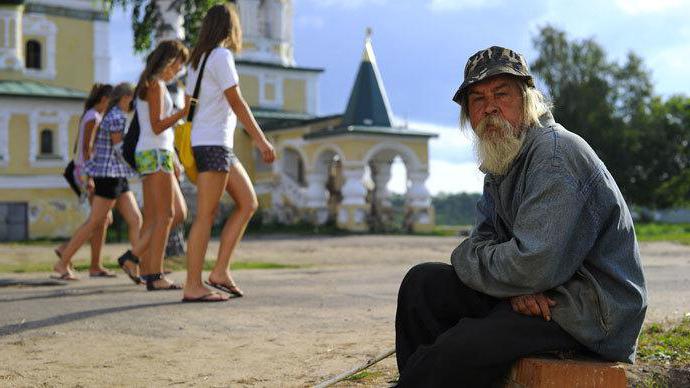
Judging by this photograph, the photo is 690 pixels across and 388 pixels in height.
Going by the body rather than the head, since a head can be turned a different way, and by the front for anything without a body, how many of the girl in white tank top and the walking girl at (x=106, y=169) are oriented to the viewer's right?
2

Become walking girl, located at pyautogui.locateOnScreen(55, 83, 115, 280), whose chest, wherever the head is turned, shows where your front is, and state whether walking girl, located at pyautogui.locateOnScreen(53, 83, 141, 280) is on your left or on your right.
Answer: on your right

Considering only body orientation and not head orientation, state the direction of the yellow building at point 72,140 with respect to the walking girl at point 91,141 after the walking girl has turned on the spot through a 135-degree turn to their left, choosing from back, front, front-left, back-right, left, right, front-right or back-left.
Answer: front-right

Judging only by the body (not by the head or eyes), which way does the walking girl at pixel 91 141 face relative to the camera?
to the viewer's right

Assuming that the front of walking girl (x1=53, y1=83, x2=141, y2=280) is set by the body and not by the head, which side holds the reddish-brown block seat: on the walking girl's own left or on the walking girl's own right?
on the walking girl's own right

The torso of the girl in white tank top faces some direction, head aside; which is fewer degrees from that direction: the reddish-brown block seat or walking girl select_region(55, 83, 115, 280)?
the reddish-brown block seat

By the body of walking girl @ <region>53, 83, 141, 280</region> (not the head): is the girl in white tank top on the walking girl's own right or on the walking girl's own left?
on the walking girl's own right

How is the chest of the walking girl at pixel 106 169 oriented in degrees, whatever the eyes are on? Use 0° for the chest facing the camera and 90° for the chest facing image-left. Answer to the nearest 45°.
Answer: approximately 270°

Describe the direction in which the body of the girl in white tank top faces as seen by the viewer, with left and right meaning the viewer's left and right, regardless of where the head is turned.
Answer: facing to the right of the viewer

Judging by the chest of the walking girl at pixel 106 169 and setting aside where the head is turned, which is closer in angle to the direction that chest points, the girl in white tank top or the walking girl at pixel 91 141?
the girl in white tank top

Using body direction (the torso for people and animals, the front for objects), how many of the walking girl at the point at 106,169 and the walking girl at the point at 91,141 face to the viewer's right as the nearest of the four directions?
2

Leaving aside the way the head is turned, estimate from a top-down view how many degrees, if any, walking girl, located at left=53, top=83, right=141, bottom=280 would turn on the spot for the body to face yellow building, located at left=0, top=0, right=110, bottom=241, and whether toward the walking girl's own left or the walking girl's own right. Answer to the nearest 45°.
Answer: approximately 90° to the walking girl's own left
